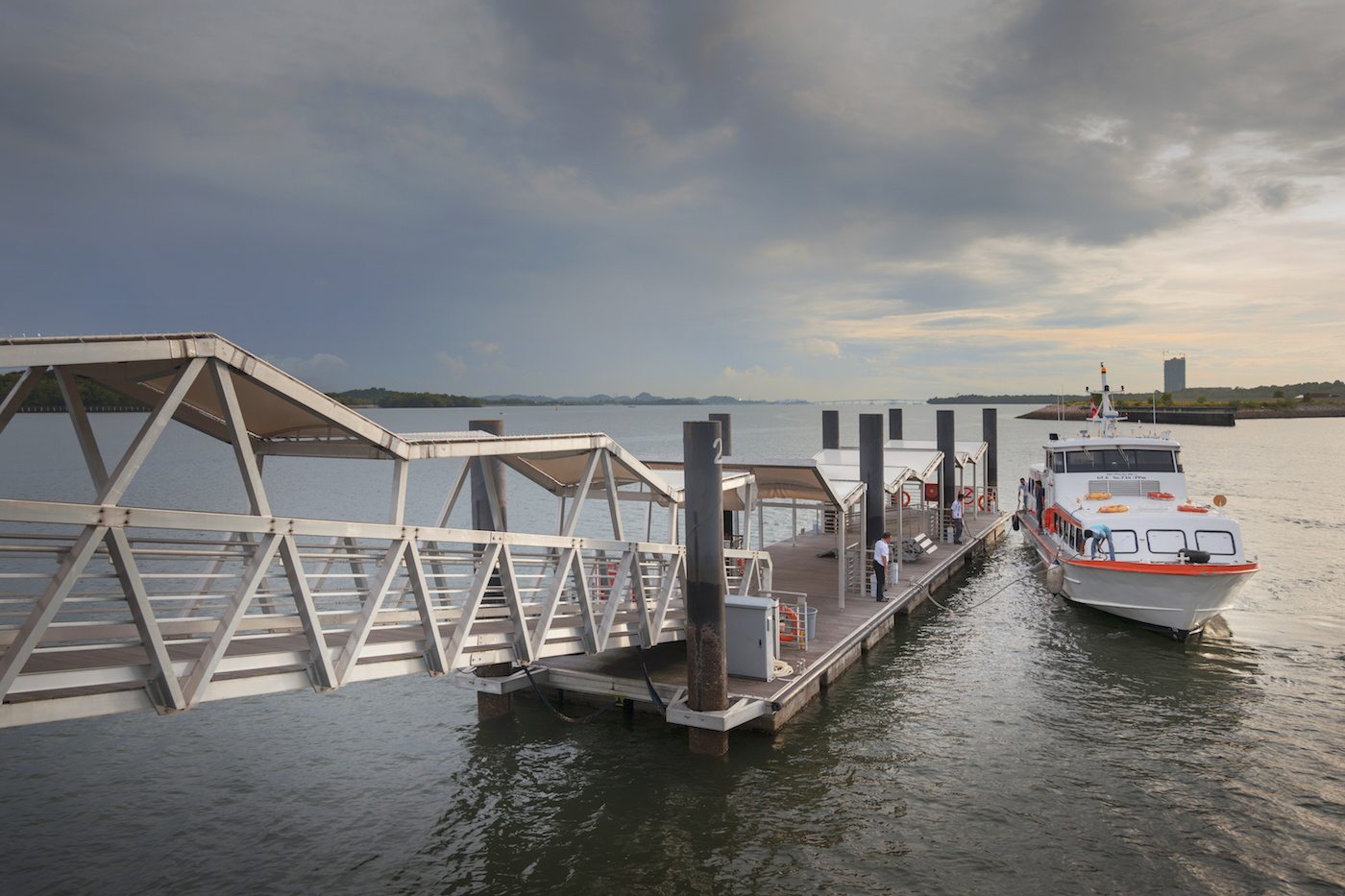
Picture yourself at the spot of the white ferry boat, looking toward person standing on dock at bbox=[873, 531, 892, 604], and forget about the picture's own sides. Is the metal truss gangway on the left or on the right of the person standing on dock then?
left

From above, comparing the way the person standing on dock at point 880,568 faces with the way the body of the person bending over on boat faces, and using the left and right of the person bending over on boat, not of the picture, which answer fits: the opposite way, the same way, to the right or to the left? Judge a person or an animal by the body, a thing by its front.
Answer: the opposite way

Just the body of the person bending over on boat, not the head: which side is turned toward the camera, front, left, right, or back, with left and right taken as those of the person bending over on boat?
left

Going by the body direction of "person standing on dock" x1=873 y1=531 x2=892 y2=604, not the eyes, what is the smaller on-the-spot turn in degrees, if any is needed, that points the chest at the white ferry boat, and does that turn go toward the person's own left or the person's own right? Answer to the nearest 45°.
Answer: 0° — they already face it

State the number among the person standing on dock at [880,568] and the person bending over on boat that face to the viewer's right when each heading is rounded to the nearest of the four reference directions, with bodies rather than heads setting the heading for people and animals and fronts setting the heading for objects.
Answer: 1

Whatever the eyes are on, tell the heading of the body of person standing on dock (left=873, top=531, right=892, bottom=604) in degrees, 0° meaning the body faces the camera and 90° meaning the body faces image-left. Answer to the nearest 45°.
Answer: approximately 270°
